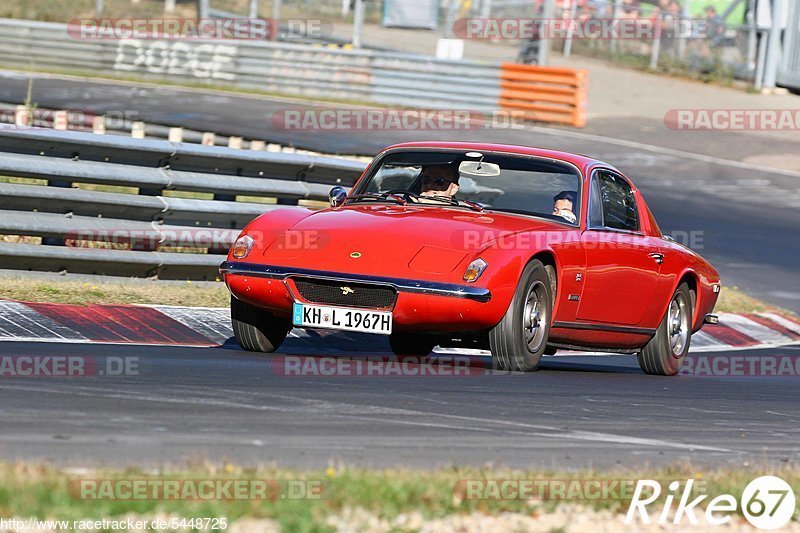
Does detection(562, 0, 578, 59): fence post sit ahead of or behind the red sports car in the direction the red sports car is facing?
behind

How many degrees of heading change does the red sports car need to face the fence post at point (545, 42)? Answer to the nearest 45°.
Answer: approximately 135° to its right

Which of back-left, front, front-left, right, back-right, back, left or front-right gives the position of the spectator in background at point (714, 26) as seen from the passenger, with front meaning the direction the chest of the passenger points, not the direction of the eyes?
back-right

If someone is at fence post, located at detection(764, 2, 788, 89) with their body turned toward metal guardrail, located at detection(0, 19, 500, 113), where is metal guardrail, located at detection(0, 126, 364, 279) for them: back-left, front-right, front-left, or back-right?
front-left

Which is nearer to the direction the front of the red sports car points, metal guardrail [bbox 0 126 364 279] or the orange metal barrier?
the metal guardrail

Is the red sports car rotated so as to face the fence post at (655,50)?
no

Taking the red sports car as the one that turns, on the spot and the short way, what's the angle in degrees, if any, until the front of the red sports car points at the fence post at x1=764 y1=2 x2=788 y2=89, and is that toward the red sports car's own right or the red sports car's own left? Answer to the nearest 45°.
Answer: approximately 135° to the red sports car's own right

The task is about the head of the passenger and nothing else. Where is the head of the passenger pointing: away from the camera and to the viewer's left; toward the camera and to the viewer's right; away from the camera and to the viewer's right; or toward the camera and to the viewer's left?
toward the camera and to the viewer's left

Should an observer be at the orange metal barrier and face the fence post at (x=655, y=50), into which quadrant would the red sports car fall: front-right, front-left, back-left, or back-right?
back-right

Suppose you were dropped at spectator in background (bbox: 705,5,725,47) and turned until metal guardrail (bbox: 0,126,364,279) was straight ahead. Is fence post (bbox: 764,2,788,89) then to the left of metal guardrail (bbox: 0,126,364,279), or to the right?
left

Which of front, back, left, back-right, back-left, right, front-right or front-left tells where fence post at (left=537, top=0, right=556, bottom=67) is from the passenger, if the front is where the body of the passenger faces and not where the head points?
back-right

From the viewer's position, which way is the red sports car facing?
facing the viewer and to the left of the viewer

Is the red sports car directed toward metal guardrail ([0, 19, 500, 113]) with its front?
no

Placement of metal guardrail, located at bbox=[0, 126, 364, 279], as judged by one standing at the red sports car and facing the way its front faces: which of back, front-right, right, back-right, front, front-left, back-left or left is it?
right

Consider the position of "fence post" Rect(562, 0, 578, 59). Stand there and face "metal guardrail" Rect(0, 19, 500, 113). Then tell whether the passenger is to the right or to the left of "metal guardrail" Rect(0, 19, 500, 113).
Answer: left

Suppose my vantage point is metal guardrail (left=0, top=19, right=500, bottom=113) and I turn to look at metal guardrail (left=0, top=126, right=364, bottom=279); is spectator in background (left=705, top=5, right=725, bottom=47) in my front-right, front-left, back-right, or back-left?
back-left
